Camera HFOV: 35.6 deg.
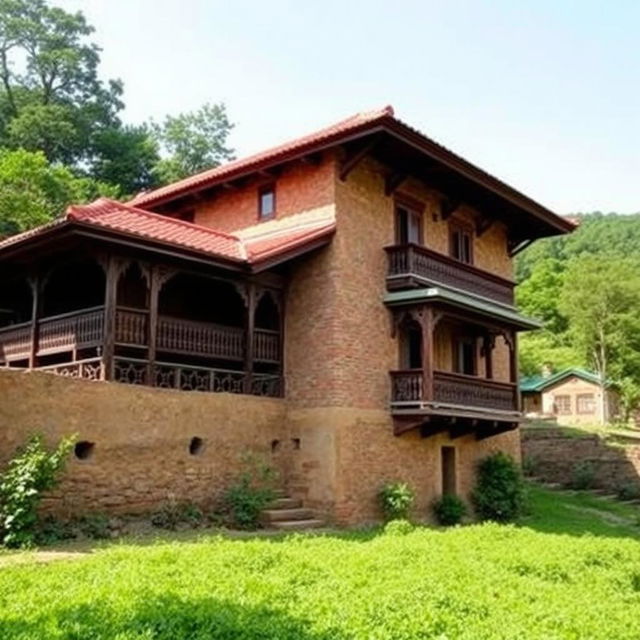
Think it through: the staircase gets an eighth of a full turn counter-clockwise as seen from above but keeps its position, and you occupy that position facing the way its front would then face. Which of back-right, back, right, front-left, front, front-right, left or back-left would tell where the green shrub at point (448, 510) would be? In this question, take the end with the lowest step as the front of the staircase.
left

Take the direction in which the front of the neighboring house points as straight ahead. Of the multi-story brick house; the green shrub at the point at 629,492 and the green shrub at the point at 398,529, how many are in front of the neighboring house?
3

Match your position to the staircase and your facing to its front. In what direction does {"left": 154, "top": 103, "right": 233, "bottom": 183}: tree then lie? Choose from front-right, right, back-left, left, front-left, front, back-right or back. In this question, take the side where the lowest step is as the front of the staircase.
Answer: back

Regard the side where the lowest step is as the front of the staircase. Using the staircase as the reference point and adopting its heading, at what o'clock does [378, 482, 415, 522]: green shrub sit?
The green shrub is roughly at 8 o'clock from the staircase.

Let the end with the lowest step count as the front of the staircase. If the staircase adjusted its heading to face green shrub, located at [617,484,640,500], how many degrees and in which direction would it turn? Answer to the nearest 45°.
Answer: approximately 135° to its left

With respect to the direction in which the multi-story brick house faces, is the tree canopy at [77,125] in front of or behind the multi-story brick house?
behind

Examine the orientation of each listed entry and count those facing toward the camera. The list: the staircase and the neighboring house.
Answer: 2

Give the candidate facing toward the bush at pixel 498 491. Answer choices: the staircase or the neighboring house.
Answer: the neighboring house
